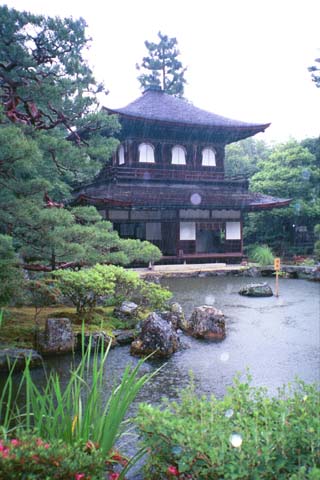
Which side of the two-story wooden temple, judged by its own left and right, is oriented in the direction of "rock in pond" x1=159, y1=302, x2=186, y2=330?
front

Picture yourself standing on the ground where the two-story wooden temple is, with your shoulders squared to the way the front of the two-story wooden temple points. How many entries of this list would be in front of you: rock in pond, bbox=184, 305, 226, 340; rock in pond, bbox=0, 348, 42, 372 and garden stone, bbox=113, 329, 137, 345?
3

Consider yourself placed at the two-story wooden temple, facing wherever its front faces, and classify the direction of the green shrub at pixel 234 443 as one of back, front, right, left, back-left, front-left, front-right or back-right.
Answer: front

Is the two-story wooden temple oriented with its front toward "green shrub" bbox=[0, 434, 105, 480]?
yes

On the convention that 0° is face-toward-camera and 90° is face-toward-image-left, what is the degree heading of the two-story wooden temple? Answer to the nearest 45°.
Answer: approximately 0°

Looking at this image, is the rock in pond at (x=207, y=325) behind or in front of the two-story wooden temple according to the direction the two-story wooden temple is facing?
in front

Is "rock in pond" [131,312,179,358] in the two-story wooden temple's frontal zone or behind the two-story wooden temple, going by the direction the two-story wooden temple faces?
frontal zone

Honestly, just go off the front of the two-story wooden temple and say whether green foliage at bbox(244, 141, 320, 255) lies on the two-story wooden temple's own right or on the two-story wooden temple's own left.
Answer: on the two-story wooden temple's own left

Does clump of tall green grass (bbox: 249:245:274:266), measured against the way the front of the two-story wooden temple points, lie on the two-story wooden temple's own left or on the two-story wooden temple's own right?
on the two-story wooden temple's own left

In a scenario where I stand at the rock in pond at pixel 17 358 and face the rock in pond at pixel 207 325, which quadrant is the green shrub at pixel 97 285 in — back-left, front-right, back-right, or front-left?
front-left

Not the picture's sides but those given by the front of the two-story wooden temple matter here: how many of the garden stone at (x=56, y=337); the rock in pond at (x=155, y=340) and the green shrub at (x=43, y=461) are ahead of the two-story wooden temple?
3

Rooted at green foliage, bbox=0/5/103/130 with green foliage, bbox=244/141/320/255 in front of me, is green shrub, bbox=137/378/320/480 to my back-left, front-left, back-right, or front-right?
back-right

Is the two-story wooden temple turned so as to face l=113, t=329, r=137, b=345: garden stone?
yes

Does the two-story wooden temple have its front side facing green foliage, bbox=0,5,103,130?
no
